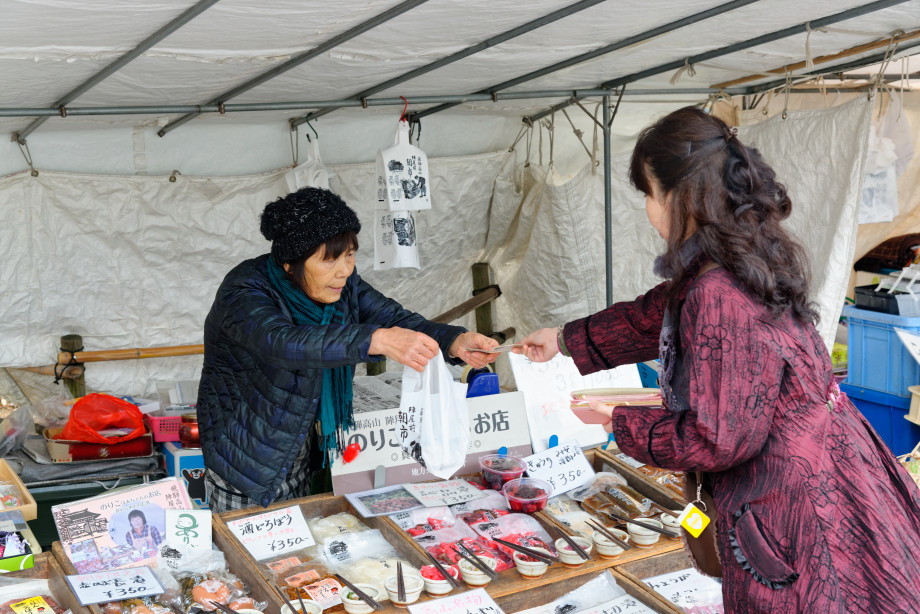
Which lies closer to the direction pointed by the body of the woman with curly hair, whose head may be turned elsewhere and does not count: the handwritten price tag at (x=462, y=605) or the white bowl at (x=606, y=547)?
the handwritten price tag

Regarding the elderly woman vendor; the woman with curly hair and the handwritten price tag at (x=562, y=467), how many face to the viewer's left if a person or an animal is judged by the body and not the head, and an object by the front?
1

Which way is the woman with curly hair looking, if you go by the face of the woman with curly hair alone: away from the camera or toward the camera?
away from the camera

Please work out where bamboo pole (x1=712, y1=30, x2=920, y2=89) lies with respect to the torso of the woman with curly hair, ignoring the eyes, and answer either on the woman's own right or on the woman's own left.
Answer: on the woman's own right

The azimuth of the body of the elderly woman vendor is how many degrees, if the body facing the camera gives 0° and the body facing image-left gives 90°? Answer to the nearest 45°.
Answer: approximately 315°

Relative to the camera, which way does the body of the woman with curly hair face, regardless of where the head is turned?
to the viewer's left

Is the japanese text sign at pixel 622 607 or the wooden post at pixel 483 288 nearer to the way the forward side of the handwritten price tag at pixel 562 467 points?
the japanese text sign

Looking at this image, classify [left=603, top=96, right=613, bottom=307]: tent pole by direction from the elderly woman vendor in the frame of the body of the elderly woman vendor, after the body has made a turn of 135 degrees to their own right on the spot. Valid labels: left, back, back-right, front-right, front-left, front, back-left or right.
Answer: back-right

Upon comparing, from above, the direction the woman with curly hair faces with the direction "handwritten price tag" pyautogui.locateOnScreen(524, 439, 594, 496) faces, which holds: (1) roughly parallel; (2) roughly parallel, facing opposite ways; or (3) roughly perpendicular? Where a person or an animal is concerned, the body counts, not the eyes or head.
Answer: roughly perpendicular
